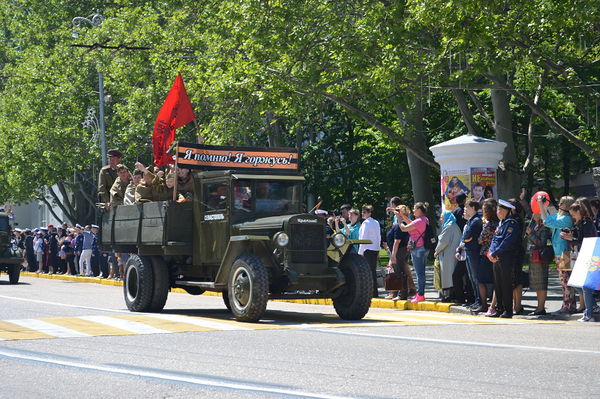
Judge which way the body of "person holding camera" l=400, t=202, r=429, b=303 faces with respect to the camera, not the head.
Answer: to the viewer's left

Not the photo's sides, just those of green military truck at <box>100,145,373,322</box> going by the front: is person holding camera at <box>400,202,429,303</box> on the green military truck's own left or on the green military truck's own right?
on the green military truck's own left

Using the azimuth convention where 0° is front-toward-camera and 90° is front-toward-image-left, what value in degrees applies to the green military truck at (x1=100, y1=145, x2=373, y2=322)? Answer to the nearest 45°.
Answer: approximately 315°

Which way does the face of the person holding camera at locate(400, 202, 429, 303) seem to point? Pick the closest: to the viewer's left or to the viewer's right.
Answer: to the viewer's left

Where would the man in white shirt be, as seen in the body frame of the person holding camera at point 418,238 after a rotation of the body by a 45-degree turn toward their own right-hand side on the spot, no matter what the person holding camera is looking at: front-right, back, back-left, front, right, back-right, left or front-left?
front

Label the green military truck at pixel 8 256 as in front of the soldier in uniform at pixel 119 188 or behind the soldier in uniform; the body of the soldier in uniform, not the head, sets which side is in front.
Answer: behind

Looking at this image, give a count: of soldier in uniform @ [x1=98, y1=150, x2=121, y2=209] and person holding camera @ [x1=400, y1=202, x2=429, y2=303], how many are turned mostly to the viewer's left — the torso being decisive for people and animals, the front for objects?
1

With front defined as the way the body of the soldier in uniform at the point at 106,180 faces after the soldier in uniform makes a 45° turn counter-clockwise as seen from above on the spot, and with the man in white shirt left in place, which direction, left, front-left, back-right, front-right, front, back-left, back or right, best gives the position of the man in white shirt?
front

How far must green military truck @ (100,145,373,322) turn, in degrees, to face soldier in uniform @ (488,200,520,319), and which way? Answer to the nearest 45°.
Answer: approximately 45° to its left

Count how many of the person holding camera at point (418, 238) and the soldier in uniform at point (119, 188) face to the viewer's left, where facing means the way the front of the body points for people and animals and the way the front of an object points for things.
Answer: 1

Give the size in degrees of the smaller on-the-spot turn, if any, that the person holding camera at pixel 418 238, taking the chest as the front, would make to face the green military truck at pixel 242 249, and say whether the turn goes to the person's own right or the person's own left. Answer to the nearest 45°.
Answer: approximately 45° to the person's own left
